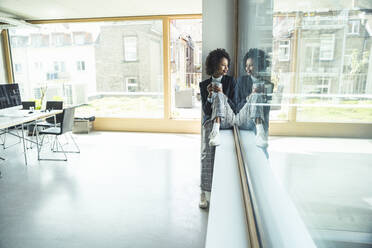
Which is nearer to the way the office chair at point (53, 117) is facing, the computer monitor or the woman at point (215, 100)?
the computer monitor

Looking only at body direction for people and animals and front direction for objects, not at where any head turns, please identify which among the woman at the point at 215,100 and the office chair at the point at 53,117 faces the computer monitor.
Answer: the office chair

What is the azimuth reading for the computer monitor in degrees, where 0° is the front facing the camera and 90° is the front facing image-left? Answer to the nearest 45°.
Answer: approximately 0°

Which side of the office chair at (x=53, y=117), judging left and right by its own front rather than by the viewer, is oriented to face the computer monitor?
front

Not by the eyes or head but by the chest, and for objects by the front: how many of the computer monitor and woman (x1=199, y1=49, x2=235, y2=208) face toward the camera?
2
